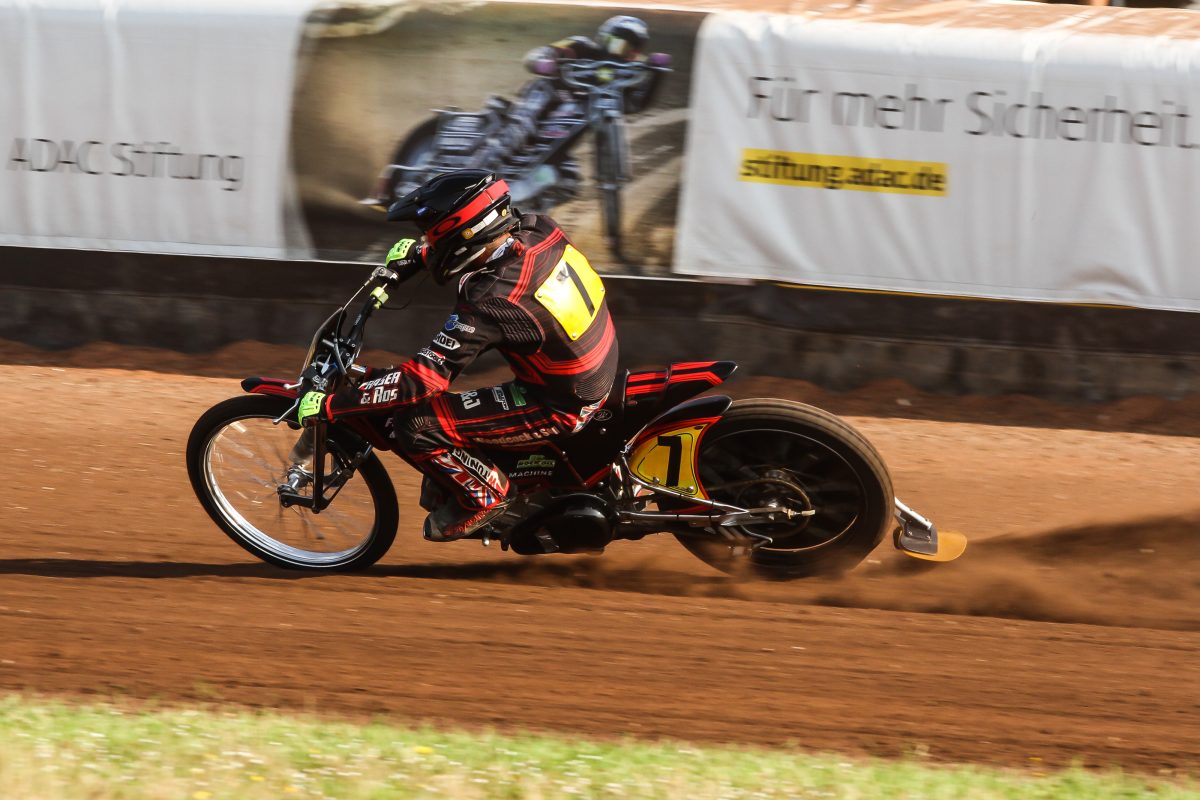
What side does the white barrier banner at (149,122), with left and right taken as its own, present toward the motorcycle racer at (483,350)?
front

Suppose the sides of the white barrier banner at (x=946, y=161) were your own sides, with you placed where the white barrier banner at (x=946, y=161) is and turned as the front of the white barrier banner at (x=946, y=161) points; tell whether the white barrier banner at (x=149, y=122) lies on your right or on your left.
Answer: on your right

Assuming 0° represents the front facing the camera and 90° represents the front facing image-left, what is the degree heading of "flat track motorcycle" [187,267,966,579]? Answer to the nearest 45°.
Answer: approximately 90°

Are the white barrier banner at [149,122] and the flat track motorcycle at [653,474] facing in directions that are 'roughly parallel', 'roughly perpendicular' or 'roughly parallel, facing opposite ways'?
roughly perpendicular

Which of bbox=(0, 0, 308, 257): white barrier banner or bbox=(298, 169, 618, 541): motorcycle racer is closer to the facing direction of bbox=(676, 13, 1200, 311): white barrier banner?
the motorcycle racer

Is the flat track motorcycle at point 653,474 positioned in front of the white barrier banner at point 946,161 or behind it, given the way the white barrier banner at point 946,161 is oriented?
in front

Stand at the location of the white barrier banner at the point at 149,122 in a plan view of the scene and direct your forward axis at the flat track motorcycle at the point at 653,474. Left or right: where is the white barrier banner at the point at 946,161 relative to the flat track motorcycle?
left

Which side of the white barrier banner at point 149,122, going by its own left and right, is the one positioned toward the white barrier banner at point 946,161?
left

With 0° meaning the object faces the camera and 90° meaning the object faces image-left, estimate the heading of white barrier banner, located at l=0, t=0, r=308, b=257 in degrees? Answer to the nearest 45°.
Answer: approximately 0°

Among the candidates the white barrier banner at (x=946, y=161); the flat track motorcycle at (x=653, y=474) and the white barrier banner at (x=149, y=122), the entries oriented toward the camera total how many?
2

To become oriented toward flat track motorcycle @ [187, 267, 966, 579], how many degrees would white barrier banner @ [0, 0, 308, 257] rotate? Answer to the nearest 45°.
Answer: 0° — it already faces it

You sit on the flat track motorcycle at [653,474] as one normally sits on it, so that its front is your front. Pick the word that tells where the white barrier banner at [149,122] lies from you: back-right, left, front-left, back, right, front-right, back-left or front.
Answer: front-right

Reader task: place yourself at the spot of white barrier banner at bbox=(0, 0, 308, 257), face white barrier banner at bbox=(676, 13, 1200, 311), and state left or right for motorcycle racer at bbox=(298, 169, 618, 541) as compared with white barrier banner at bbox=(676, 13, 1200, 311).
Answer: right

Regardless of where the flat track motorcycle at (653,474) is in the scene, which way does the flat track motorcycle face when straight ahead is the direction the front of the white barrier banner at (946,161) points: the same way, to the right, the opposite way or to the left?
to the right
